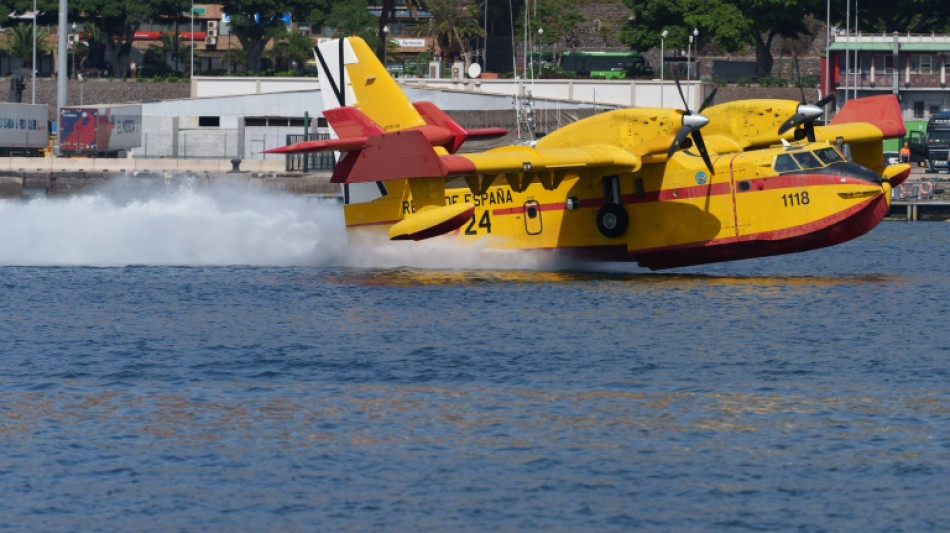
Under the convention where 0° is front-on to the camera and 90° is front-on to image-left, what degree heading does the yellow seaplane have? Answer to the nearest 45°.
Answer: approximately 315°
